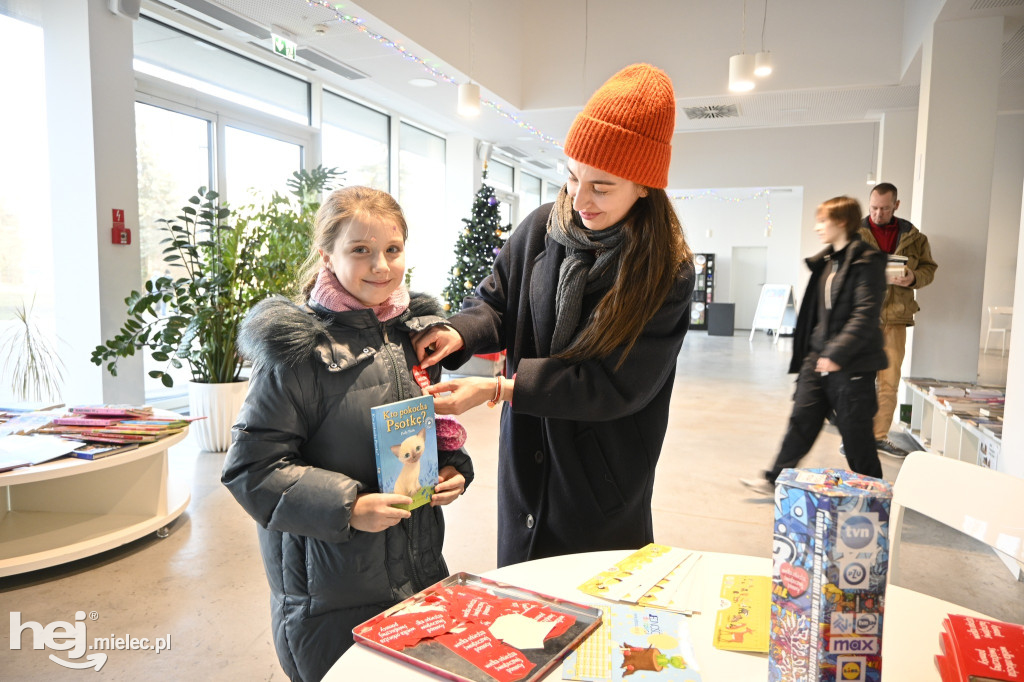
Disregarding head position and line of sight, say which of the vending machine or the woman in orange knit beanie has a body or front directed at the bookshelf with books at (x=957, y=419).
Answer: the vending machine

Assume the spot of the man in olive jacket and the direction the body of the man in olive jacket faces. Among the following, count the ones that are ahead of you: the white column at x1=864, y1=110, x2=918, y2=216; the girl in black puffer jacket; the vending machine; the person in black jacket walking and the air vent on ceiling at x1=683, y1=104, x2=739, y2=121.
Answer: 2

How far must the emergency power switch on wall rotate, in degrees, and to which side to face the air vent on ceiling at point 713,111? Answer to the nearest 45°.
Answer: approximately 90° to its left

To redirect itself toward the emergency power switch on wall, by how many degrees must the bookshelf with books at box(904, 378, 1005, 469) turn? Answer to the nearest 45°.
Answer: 0° — it already faces it

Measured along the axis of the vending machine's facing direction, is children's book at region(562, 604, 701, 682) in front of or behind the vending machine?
in front

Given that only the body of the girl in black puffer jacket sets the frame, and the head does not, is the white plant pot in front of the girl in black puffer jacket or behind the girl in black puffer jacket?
behind

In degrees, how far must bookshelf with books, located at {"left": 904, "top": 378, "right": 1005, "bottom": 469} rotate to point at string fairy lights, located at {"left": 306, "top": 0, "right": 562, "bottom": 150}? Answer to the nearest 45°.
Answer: approximately 45° to its right

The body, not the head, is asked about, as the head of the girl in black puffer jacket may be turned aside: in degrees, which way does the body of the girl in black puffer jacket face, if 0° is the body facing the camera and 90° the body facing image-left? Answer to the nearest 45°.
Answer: approximately 315°

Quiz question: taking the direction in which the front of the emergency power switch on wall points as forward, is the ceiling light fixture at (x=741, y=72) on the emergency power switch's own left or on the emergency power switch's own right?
on the emergency power switch's own left
